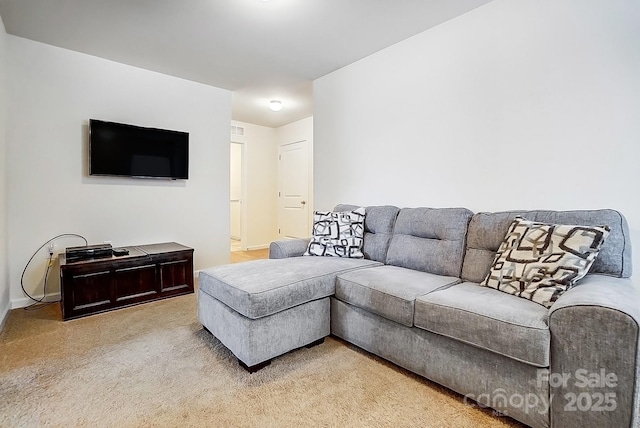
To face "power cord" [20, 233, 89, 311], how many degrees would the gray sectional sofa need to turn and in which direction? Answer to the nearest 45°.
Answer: approximately 45° to its right

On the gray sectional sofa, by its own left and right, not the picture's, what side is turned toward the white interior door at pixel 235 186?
right

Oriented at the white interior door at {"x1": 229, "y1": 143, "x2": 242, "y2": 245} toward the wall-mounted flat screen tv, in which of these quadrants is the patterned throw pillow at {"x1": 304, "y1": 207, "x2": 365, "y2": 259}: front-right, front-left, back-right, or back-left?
front-left

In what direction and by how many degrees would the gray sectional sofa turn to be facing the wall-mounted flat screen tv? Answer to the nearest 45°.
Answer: approximately 45° to its right

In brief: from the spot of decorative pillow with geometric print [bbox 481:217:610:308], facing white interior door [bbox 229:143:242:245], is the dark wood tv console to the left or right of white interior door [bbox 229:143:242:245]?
left

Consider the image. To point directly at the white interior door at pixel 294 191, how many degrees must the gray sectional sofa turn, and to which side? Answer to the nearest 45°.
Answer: approximately 90° to its right

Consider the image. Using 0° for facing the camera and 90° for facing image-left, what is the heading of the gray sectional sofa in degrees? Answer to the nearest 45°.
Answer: approximately 45°

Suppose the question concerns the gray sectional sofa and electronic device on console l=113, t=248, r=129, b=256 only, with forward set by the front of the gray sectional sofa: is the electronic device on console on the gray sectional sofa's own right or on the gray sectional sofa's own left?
on the gray sectional sofa's own right

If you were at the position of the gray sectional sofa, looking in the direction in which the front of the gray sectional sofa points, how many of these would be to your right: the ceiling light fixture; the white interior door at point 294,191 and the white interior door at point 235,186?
3

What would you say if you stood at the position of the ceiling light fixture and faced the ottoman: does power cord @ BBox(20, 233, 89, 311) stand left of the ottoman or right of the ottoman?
right

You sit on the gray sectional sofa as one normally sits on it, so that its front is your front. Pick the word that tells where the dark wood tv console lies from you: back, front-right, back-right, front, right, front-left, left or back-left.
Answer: front-right

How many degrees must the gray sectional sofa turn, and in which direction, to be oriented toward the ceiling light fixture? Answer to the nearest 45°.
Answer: approximately 90° to its right
